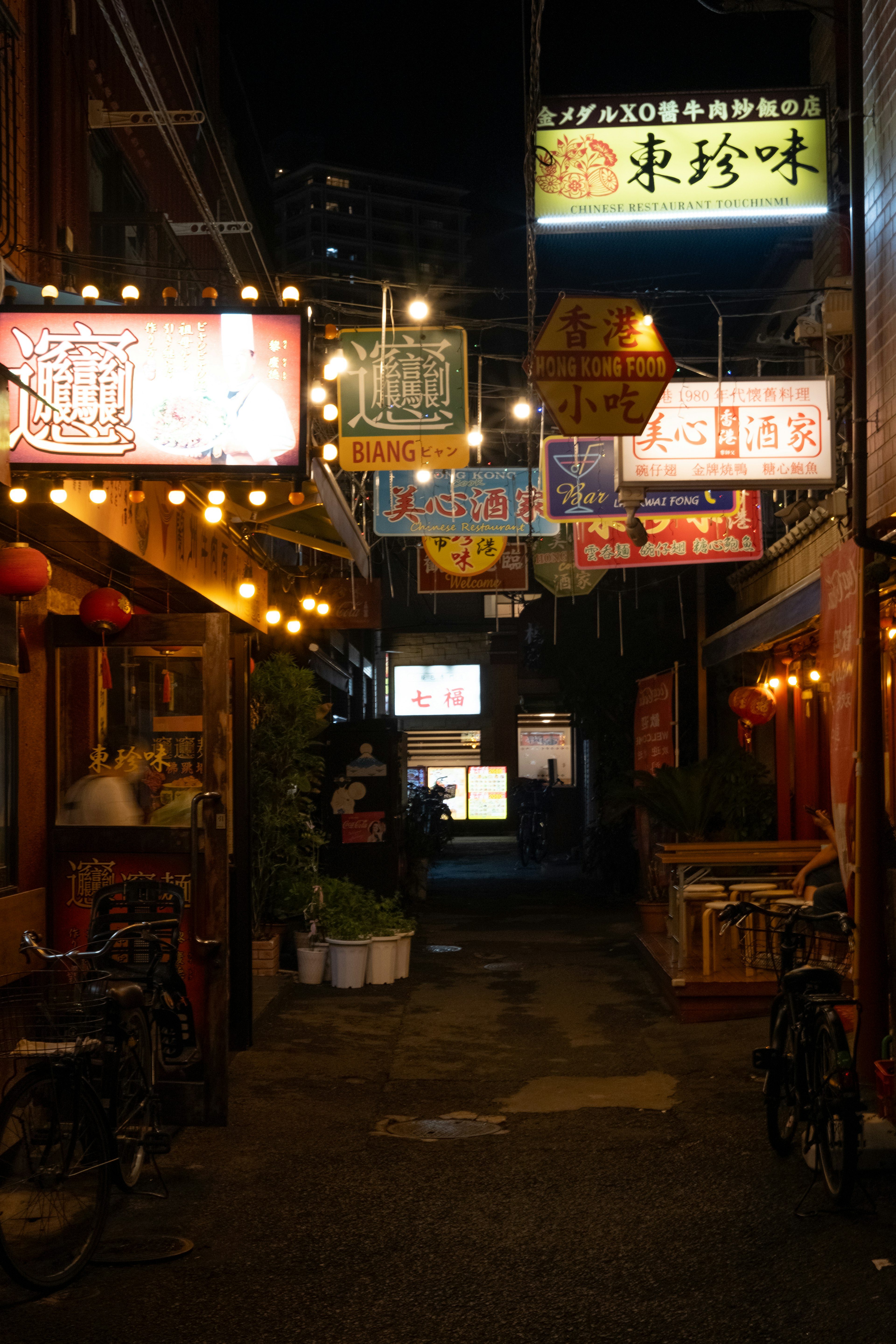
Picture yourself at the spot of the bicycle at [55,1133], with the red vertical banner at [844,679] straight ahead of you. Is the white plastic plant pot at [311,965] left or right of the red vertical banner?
left

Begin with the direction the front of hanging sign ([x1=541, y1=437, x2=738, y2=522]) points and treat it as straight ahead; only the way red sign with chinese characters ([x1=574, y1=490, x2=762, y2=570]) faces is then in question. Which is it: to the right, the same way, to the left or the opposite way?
the same way

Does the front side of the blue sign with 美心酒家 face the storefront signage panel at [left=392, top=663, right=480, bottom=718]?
no

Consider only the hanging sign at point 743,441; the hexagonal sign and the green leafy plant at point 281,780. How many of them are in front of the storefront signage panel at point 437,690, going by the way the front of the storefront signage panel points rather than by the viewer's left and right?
3

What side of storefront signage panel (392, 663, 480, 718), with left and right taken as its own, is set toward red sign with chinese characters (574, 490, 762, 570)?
front

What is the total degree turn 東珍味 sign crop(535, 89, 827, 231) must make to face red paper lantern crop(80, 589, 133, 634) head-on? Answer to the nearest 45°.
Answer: approximately 45° to its right

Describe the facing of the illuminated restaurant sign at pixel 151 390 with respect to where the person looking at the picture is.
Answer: facing the viewer

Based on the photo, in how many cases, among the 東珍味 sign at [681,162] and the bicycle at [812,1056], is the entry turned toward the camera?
1

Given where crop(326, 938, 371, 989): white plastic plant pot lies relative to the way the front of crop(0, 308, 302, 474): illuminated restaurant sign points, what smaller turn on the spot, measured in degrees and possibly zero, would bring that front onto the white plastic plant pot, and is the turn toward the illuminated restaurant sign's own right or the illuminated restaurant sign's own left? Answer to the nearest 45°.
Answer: approximately 180°

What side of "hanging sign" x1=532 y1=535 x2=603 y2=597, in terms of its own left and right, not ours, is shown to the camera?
front

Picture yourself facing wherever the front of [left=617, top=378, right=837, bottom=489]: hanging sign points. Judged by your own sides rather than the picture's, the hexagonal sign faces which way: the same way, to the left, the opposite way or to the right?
the same way

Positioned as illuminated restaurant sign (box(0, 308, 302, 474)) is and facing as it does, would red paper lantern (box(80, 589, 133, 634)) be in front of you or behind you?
behind

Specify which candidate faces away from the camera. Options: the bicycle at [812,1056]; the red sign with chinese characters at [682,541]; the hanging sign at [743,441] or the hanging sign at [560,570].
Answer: the bicycle

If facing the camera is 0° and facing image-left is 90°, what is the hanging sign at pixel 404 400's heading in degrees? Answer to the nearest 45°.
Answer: approximately 0°

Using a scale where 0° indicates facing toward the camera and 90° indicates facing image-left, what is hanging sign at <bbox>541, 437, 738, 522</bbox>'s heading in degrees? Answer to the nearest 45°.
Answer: approximately 0°

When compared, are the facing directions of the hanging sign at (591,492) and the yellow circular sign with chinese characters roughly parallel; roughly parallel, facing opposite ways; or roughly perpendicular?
roughly parallel

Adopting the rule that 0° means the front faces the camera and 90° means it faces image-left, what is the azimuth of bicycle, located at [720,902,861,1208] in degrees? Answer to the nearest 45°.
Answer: approximately 180°

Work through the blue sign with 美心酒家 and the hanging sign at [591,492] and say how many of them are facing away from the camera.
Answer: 0
